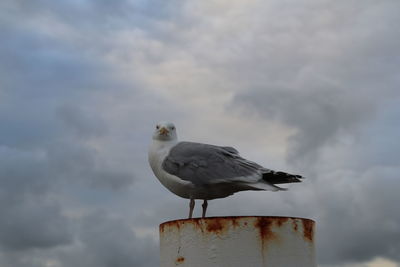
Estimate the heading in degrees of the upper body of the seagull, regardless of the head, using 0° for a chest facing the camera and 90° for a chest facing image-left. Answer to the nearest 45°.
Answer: approximately 90°
